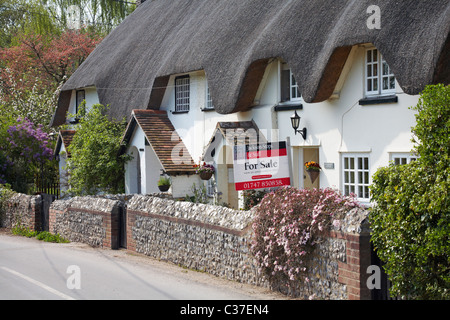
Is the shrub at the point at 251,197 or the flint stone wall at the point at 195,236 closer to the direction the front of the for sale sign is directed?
the flint stone wall

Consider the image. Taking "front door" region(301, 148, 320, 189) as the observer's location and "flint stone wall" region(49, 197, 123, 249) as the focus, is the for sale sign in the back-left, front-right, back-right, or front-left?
front-left

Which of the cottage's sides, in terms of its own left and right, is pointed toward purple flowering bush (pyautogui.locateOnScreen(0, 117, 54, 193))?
right

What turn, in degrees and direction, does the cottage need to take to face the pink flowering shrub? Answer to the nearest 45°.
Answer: approximately 45° to its left

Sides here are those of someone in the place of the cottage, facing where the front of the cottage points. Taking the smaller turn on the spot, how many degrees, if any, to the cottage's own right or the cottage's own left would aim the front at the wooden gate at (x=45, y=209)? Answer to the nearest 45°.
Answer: approximately 45° to the cottage's own right

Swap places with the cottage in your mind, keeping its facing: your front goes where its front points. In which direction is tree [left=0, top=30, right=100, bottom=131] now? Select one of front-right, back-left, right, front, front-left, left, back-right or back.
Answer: right

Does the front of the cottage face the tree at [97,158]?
no

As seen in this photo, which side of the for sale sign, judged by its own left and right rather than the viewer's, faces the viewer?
front

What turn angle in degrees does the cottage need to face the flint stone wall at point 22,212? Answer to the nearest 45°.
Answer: approximately 45° to its right

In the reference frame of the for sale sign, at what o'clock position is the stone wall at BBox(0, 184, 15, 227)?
The stone wall is roughly at 4 o'clock from the for sale sign.

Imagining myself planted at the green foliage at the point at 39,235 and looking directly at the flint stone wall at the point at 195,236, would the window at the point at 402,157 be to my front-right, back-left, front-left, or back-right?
front-left

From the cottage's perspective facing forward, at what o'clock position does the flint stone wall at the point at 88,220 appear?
The flint stone wall is roughly at 1 o'clock from the cottage.

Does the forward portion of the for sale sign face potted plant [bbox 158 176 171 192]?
no

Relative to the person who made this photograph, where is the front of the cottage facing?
facing the viewer and to the left of the viewer

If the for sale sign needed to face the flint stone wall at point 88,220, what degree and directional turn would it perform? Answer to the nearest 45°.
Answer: approximately 90° to its right
